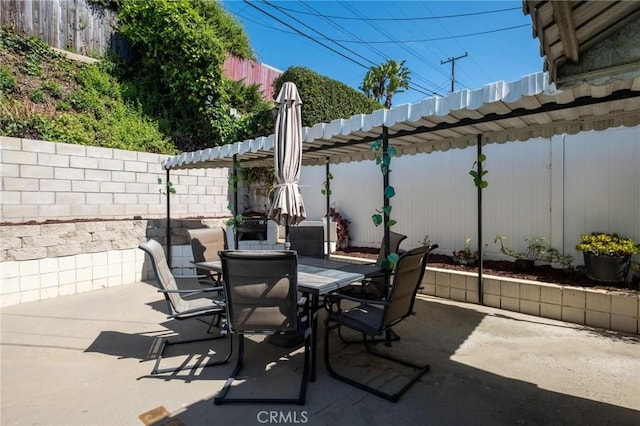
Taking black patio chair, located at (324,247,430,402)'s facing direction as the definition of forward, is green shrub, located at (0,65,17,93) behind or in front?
in front

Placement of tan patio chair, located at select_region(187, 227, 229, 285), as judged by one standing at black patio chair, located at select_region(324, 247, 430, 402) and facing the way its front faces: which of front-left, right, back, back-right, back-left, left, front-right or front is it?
front

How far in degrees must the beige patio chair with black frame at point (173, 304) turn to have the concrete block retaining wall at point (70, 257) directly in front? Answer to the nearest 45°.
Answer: approximately 135° to its left

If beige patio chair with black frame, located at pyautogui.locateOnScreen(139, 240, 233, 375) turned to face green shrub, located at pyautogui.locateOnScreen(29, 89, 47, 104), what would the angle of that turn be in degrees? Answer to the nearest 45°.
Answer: approximately 135° to its left

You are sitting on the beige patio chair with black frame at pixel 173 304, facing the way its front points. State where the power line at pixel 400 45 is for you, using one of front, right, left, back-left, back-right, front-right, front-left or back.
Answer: front-left

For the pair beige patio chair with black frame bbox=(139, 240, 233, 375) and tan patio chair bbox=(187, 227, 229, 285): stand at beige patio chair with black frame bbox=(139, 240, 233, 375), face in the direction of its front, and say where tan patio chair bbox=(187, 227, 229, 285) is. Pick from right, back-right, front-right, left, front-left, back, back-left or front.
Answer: left

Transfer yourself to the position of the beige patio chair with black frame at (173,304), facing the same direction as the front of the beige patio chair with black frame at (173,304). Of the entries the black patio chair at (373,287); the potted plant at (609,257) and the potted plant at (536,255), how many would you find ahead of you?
3

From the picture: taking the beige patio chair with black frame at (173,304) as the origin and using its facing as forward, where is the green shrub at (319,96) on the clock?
The green shrub is roughly at 10 o'clock from the beige patio chair with black frame.

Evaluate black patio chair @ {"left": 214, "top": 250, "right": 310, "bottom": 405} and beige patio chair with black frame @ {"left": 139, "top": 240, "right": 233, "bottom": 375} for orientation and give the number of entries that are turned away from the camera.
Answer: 1

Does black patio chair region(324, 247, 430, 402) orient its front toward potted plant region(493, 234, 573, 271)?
no

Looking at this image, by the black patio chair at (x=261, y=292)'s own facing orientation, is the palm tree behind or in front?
in front

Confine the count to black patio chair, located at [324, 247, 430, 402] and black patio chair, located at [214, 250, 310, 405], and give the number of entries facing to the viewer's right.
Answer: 0

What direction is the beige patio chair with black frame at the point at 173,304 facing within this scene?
to the viewer's right

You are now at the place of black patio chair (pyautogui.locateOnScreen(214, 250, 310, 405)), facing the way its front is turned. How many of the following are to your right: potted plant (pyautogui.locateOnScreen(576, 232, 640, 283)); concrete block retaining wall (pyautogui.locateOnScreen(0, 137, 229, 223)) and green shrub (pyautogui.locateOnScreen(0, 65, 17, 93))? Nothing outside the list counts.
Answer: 1

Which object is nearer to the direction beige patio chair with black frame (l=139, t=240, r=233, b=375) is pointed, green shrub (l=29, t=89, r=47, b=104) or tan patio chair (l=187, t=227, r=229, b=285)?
the tan patio chair

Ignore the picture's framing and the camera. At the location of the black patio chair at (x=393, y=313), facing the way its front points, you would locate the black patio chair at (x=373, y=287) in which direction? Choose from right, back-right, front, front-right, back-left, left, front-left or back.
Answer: front-right

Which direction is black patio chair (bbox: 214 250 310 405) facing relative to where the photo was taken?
away from the camera
